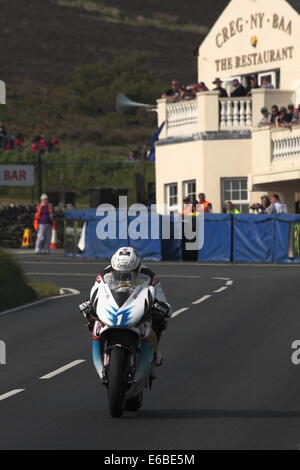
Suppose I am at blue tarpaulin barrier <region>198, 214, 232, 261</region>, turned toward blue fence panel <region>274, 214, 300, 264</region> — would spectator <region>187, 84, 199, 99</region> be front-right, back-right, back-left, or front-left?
back-left

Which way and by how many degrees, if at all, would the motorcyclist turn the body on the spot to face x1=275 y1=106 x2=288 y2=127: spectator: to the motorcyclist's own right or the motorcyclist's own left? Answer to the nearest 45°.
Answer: approximately 180°

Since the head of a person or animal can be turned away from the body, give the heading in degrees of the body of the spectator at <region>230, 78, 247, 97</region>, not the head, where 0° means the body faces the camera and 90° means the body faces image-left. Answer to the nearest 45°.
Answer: approximately 45°

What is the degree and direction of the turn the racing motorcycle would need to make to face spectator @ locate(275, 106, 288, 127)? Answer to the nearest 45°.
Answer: approximately 180°

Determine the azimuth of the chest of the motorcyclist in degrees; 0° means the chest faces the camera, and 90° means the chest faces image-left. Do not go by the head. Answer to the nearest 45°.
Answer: approximately 0°

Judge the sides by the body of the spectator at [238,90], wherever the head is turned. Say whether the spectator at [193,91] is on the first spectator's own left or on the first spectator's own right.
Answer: on the first spectator's own right

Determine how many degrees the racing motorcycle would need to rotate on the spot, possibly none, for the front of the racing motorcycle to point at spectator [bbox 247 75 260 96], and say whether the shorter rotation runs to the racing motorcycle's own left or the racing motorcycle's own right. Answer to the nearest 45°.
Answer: approximately 180°

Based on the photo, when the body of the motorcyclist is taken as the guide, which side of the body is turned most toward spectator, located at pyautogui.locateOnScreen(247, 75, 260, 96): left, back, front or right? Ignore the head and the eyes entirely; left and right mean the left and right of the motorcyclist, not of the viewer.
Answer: back

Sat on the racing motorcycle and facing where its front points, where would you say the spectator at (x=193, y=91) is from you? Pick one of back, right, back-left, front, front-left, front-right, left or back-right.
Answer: back

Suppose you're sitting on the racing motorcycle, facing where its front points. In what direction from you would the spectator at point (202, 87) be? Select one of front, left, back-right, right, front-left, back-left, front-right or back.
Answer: back

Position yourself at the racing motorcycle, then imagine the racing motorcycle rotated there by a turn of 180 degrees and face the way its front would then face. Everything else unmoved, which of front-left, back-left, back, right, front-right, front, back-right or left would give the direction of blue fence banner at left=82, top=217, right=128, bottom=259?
front
